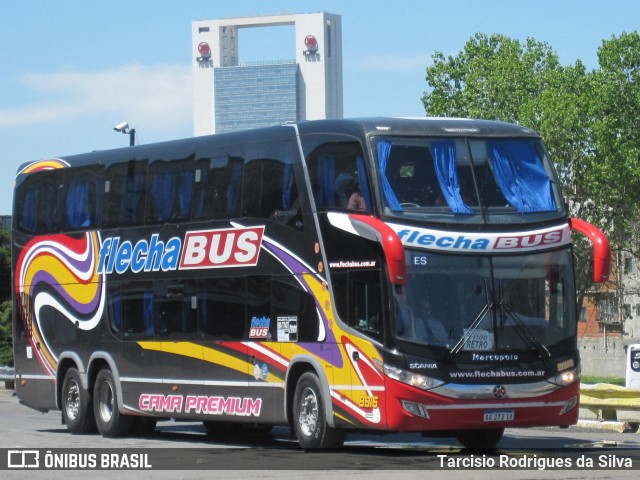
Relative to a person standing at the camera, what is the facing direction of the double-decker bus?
facing the viewer and to the right of the viewer
